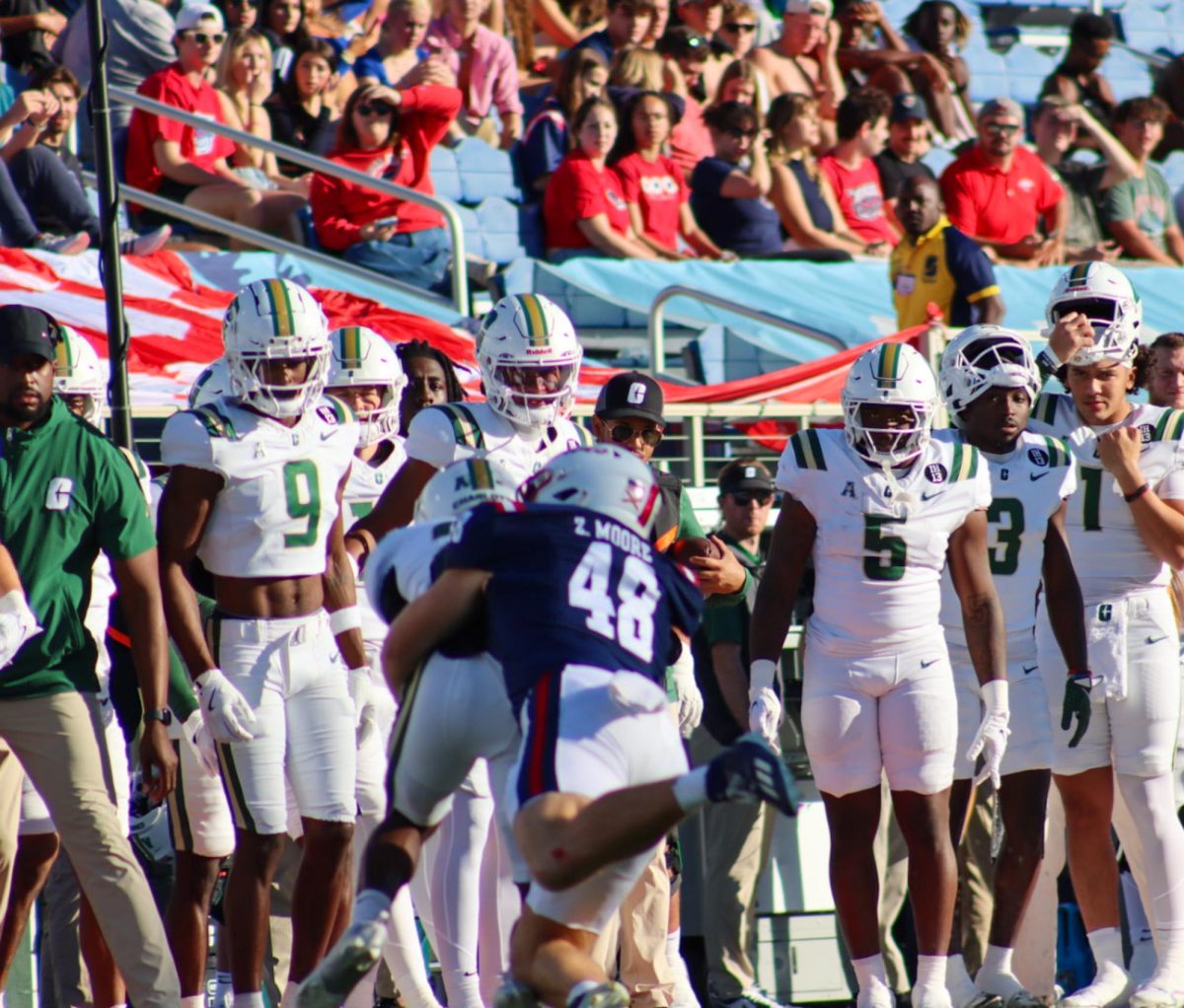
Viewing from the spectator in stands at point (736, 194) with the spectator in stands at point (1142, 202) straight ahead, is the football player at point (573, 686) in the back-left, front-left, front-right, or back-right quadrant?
back-right

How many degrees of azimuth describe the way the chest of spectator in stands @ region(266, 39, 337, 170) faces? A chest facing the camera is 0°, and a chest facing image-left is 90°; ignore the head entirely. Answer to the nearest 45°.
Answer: approximately 0°

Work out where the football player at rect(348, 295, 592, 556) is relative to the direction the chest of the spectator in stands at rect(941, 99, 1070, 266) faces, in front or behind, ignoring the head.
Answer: in front

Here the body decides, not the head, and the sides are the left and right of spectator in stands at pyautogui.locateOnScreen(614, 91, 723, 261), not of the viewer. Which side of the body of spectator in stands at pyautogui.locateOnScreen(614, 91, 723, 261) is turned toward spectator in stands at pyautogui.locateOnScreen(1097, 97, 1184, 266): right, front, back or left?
left

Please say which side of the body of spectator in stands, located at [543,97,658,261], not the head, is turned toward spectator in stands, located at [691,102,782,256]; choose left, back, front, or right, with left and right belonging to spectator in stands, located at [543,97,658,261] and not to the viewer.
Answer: left

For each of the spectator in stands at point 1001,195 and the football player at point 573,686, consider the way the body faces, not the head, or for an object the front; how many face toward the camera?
1

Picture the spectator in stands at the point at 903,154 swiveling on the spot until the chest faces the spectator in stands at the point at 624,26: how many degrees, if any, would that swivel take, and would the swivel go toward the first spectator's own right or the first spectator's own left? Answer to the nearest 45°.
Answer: approximately 90° to the first spectator's own right

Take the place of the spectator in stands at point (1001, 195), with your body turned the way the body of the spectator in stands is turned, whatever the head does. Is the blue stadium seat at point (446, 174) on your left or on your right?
on your right

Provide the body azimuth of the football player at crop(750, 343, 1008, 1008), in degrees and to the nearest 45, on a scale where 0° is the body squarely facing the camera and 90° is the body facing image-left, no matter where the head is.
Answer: approximately 0°

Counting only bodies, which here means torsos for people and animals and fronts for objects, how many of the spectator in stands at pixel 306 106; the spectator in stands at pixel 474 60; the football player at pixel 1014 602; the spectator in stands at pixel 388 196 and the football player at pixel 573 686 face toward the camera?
4

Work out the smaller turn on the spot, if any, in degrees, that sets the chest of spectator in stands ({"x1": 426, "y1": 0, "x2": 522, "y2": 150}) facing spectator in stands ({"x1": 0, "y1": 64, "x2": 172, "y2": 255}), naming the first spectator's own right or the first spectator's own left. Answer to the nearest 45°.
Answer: approximately 45° to the first spectator's own right

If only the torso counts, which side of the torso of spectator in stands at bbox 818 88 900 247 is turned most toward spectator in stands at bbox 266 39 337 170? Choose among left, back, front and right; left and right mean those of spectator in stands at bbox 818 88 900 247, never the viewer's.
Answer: right

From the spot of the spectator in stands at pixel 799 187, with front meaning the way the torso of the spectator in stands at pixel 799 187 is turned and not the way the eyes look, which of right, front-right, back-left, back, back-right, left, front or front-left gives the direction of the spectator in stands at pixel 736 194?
right

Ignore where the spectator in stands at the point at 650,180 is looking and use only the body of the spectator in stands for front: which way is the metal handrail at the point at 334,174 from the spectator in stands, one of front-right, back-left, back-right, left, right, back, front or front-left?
right

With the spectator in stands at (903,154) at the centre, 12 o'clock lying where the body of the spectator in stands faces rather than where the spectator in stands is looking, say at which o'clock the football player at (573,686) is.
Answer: The football player is roughly at 12 o'clock from the spectator in stands.
